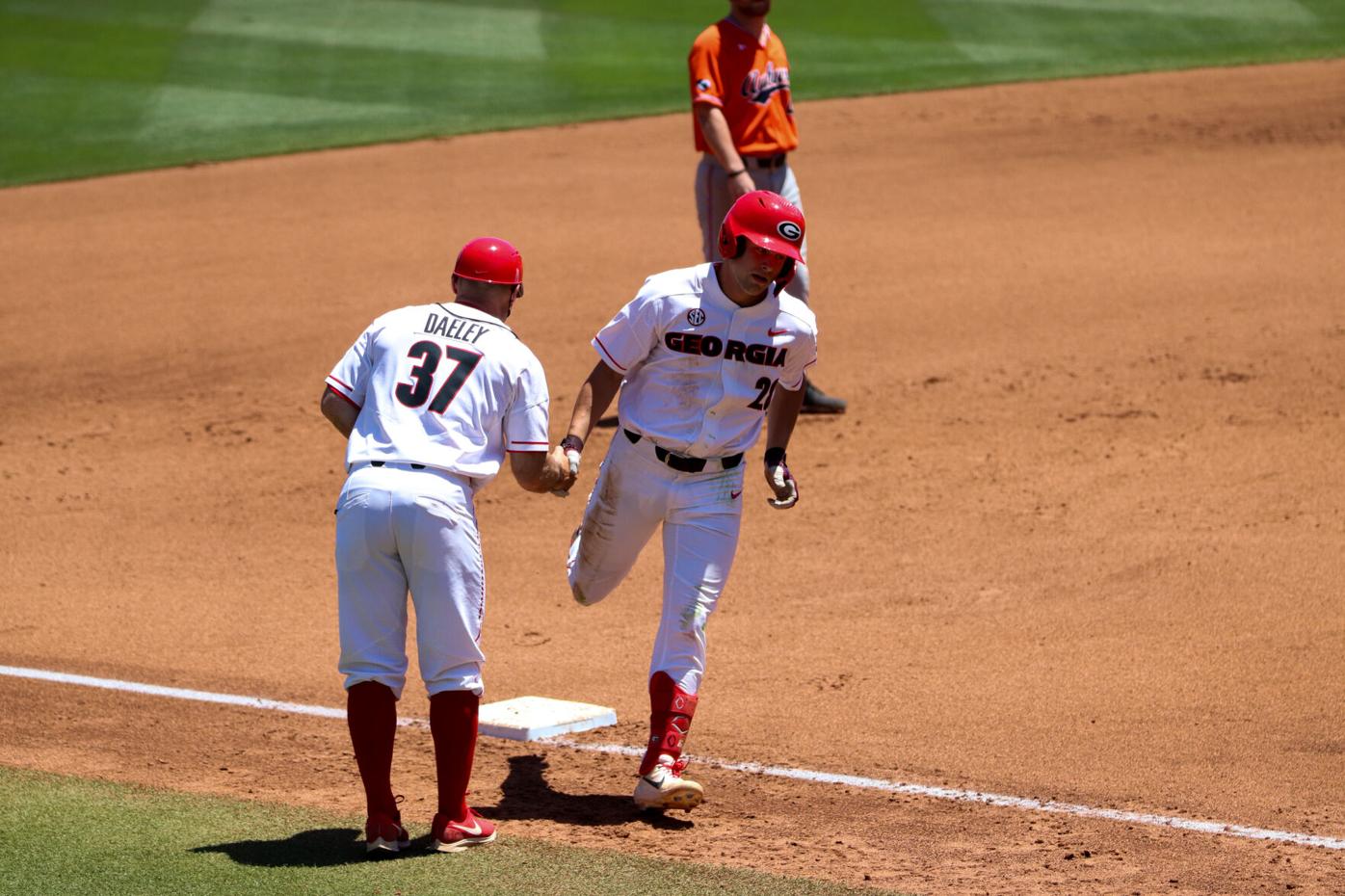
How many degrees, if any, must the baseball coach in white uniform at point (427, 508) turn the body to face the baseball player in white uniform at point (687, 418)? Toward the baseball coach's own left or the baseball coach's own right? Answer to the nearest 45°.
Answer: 0° — they already face them

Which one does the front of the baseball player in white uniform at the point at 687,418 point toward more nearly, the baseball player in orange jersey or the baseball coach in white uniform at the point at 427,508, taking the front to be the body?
the baseball coach in white uniform

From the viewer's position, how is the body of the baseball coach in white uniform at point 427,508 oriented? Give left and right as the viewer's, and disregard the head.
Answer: facing away from the viewer and to the right of the viewer

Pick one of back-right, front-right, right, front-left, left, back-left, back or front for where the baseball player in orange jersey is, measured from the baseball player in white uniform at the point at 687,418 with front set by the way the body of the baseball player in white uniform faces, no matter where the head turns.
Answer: back-left

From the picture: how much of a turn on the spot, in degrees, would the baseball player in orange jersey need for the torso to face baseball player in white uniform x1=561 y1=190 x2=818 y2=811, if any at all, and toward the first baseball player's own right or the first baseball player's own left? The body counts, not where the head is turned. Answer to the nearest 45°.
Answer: approximately 45° to the first baseball player's own right

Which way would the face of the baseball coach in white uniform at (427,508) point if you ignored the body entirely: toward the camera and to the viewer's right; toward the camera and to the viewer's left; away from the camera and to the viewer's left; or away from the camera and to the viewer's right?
away from the camera and to the viewer's right

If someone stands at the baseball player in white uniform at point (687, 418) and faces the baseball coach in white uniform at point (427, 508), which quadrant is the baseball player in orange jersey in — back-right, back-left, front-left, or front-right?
back-right

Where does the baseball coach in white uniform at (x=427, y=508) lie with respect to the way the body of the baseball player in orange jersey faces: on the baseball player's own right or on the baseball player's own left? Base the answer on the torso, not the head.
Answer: on the baseball player's own right
